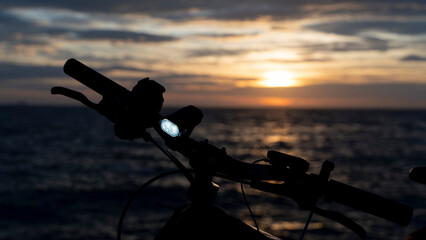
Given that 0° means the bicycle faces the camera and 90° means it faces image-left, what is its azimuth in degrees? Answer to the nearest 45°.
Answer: approximately 45°
